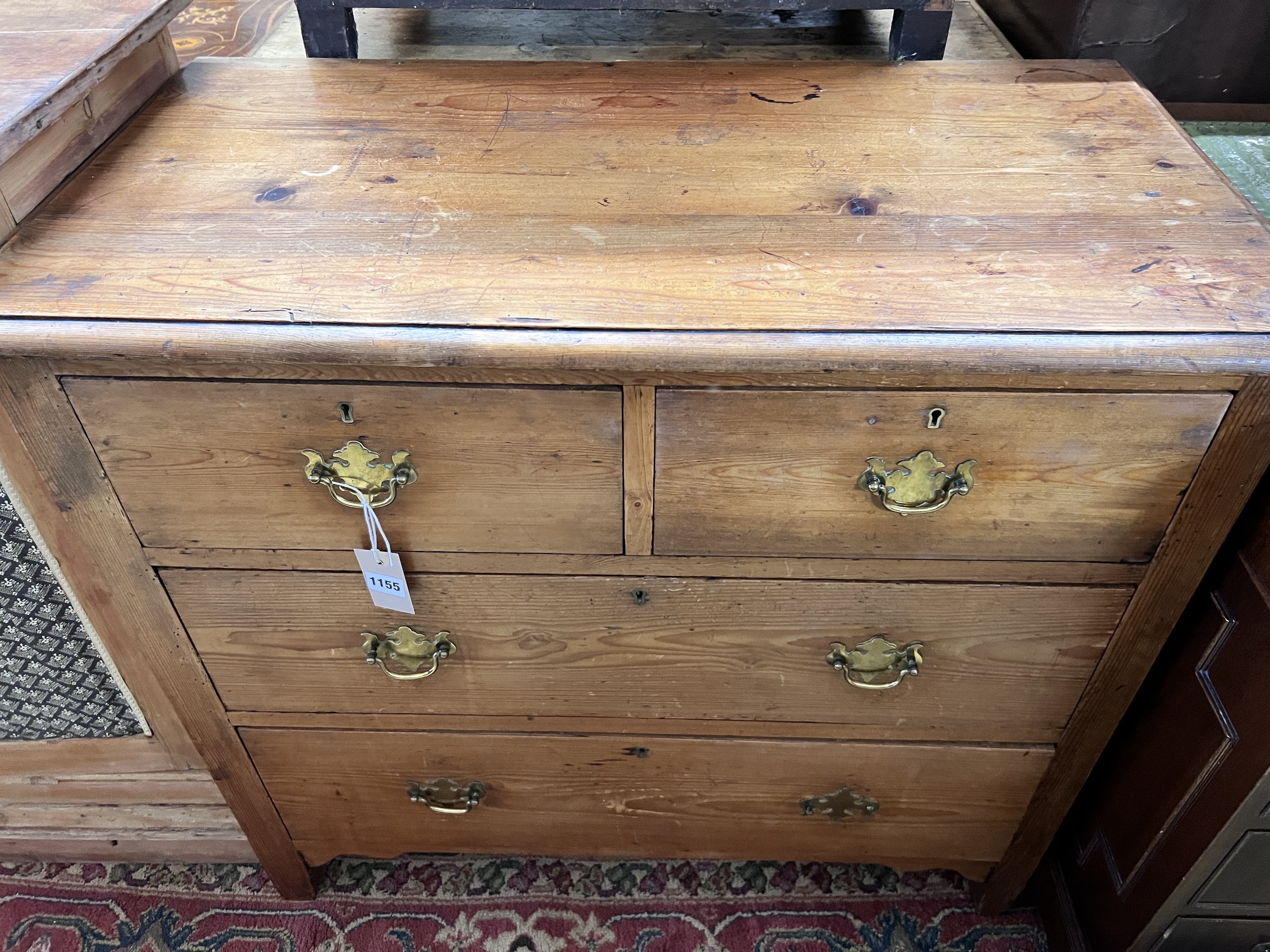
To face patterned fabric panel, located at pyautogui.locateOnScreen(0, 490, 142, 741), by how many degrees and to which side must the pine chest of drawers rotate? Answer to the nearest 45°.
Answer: approximately 90° to its right

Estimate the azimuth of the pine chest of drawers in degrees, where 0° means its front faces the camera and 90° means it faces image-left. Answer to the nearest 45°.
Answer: approximately 0°
